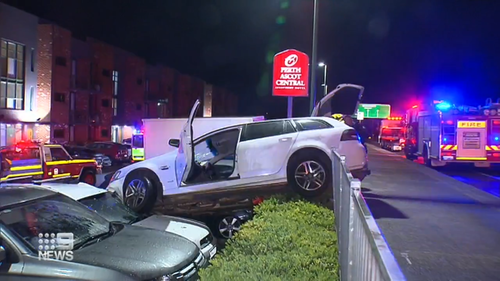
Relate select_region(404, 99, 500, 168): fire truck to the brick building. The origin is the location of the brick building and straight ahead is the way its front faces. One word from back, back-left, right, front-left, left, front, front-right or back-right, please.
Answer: front

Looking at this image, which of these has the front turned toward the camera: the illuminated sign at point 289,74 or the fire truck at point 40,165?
the illuminated sign

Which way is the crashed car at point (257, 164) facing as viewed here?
to the viewer's left

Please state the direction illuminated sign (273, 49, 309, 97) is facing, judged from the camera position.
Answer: facing the viewer

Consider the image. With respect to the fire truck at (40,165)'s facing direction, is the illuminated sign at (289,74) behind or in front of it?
in front

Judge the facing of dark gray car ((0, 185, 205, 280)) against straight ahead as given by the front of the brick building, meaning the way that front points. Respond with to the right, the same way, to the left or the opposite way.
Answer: the same way

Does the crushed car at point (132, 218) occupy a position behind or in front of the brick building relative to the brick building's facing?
in front

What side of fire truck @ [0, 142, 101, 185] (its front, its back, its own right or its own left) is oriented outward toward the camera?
right

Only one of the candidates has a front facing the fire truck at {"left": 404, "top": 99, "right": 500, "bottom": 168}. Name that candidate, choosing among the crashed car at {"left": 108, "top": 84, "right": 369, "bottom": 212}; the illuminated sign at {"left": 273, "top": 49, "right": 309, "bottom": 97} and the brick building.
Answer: the brick building

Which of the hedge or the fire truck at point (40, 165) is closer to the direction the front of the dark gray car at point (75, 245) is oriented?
the hedge

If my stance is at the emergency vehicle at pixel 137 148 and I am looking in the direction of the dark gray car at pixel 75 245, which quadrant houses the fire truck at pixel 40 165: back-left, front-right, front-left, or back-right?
front-right
